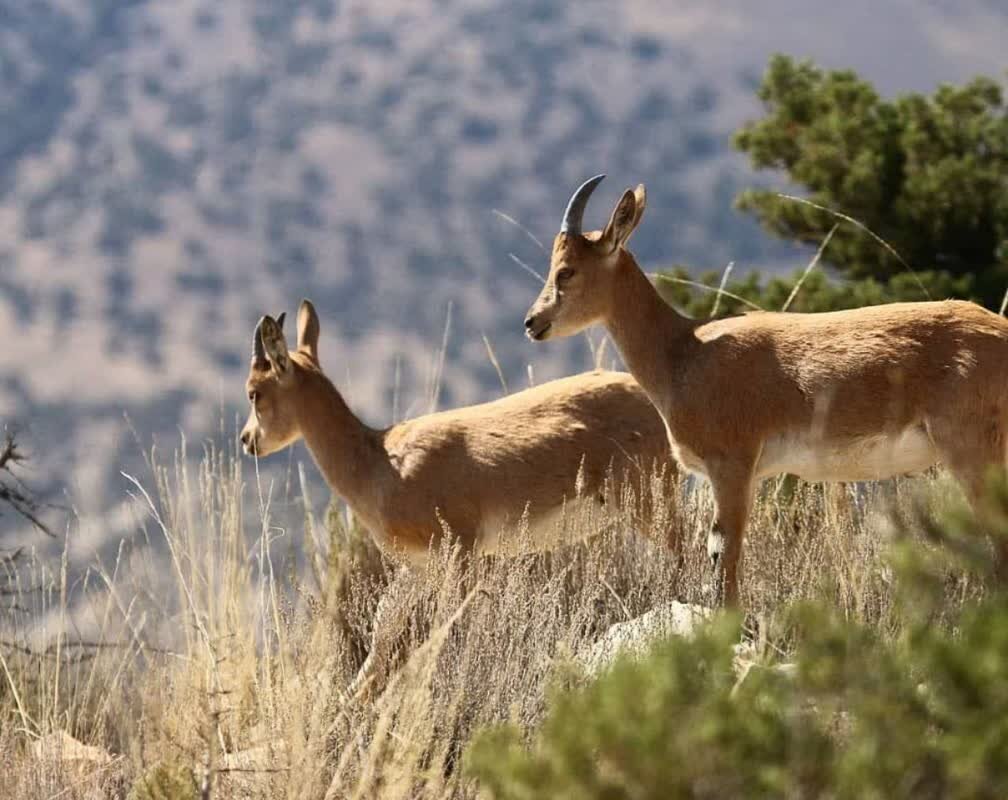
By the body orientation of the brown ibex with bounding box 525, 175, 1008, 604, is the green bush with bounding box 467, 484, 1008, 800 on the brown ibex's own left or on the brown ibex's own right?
on the brown ibex's own left

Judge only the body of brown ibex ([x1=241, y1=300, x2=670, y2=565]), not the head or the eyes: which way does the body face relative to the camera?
to the viewer's left

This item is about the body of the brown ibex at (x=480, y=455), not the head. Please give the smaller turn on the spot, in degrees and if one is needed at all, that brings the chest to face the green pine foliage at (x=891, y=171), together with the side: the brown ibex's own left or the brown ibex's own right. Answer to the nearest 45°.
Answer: approximately 135° to the brown ibex's own right

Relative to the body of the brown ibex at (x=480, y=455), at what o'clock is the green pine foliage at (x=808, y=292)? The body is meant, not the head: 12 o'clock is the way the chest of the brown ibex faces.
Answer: The green pine foliage is roughly at 4 o'clock from the brown ibex.

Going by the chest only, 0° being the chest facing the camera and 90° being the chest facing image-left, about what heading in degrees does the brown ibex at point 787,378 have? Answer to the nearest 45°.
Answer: approximately 90°

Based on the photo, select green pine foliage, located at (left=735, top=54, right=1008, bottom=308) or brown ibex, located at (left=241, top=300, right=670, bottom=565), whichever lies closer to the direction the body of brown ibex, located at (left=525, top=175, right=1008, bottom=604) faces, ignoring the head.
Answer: the brown ibex

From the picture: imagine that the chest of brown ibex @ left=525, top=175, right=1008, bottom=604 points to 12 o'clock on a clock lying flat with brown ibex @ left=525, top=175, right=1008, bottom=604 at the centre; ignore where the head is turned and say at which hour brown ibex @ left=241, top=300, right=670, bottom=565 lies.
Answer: brown ibex @ left=241, top=300, right=670, bottom=565 is roughly at 1 o'clock from brown ibex @ left=525, top=175, right=1008, bottom=604.

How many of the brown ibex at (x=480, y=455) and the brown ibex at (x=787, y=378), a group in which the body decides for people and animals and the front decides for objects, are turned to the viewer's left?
2
